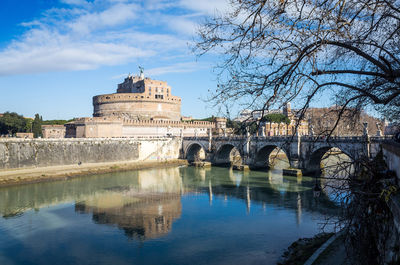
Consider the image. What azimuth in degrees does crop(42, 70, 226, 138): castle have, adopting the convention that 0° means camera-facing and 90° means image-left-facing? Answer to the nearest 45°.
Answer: approximately 315°

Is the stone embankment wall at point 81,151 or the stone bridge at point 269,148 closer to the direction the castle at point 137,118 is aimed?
the stone bridge

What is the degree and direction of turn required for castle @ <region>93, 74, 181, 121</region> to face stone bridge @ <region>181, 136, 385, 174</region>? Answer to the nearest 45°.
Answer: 0° — it already faces it
